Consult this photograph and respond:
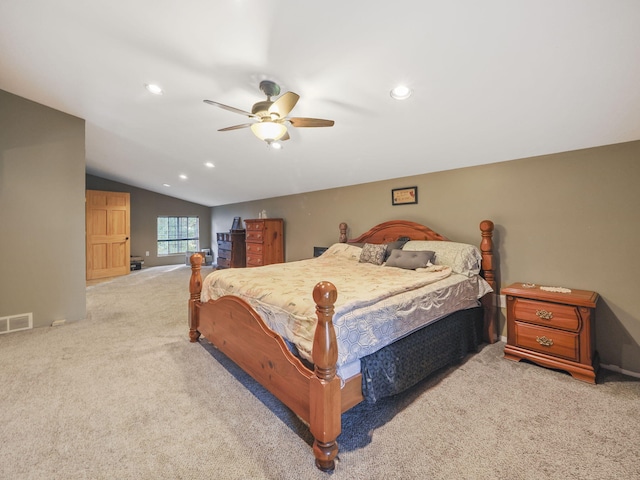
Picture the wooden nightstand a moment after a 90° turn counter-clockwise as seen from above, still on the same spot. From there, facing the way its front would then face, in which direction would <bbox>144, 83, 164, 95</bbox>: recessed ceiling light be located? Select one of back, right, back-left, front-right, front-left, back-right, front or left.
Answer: right

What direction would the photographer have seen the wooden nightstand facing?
facing the viewer and to the left of the viewer

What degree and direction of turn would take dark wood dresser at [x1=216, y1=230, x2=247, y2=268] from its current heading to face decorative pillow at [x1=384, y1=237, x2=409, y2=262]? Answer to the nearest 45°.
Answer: approximately 90° to its left

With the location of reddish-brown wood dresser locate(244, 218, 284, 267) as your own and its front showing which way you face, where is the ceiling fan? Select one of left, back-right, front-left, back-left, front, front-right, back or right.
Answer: front-left

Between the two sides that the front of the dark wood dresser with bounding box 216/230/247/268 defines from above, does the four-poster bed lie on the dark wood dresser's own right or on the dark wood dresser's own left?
on the dark wood dresser's own left

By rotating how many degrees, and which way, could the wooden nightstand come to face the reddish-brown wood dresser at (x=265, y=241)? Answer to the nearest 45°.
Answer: approximately 45° to its right

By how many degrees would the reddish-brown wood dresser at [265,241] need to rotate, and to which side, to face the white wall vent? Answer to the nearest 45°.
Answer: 0° — it already faces it

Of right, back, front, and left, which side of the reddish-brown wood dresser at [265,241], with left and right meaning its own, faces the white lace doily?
left

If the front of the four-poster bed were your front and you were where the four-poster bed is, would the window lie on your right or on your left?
on your right

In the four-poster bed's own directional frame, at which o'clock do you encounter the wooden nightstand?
The wooden nightstand is roughly at 7 o'clock from the four-poster bed.
